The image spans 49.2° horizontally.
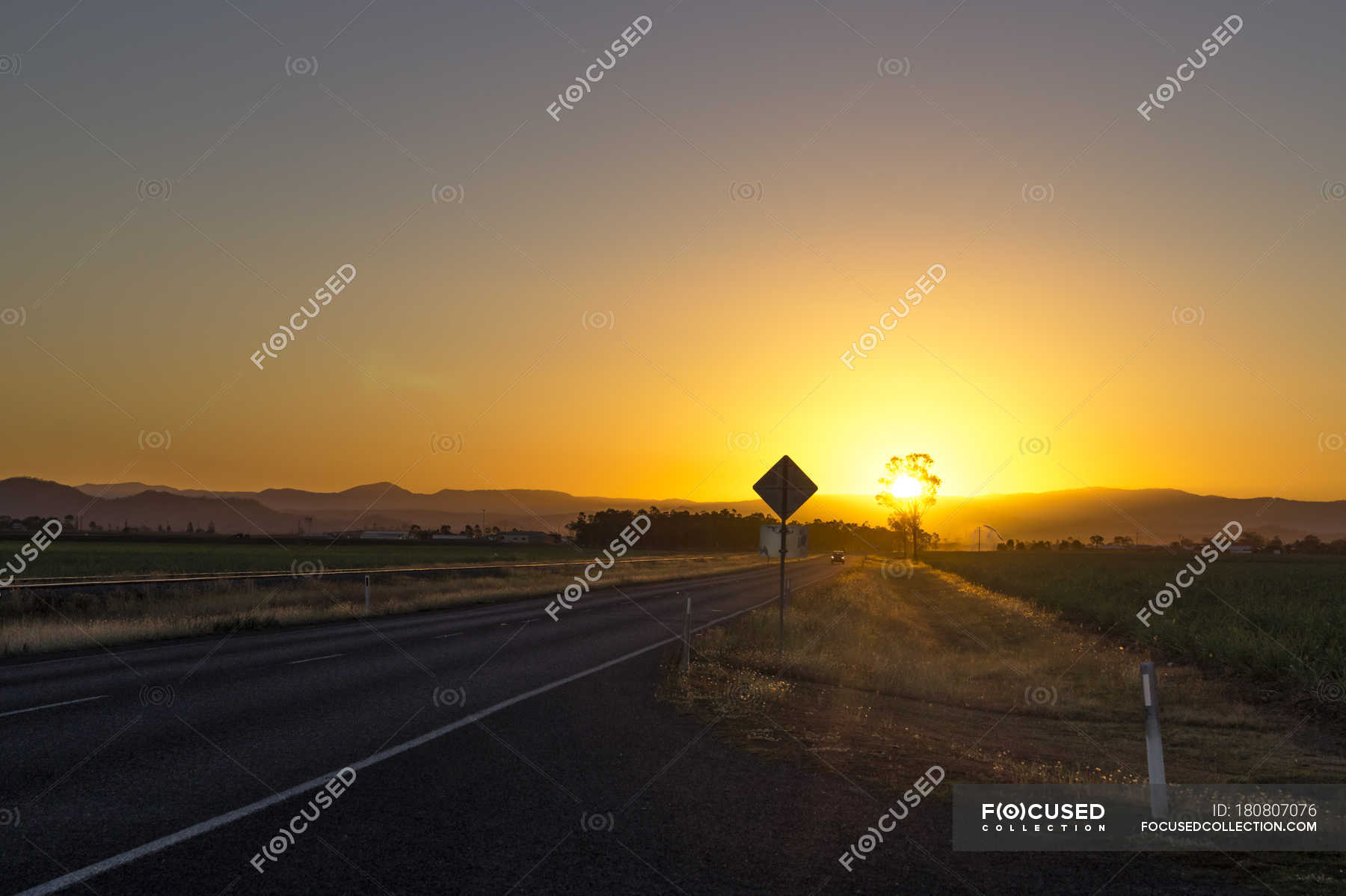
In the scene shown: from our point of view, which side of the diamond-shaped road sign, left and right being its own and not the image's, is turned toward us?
back
